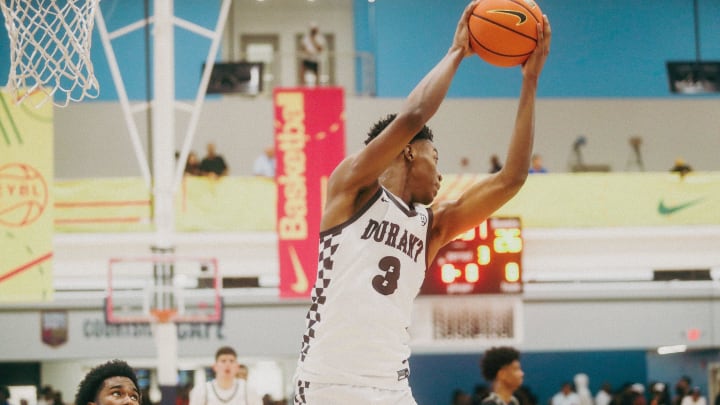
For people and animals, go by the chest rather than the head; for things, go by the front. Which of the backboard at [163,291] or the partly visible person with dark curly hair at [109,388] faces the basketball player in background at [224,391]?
the backboard

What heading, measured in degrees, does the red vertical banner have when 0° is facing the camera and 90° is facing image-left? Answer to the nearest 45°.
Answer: approximately 0°

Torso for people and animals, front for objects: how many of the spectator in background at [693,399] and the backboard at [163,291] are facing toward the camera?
2

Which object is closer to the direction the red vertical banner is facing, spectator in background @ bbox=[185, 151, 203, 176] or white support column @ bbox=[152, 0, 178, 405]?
the white support column

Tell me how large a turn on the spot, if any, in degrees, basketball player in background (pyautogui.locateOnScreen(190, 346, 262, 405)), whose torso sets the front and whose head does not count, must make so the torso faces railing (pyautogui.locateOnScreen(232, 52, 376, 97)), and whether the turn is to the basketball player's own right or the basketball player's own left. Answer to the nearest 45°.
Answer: approximately 180°

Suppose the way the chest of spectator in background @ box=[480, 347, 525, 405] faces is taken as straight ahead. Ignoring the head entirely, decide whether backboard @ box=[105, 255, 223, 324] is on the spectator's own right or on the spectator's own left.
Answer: on the spectator's own left

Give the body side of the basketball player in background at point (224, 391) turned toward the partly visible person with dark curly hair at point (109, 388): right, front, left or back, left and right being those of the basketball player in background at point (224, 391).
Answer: front
